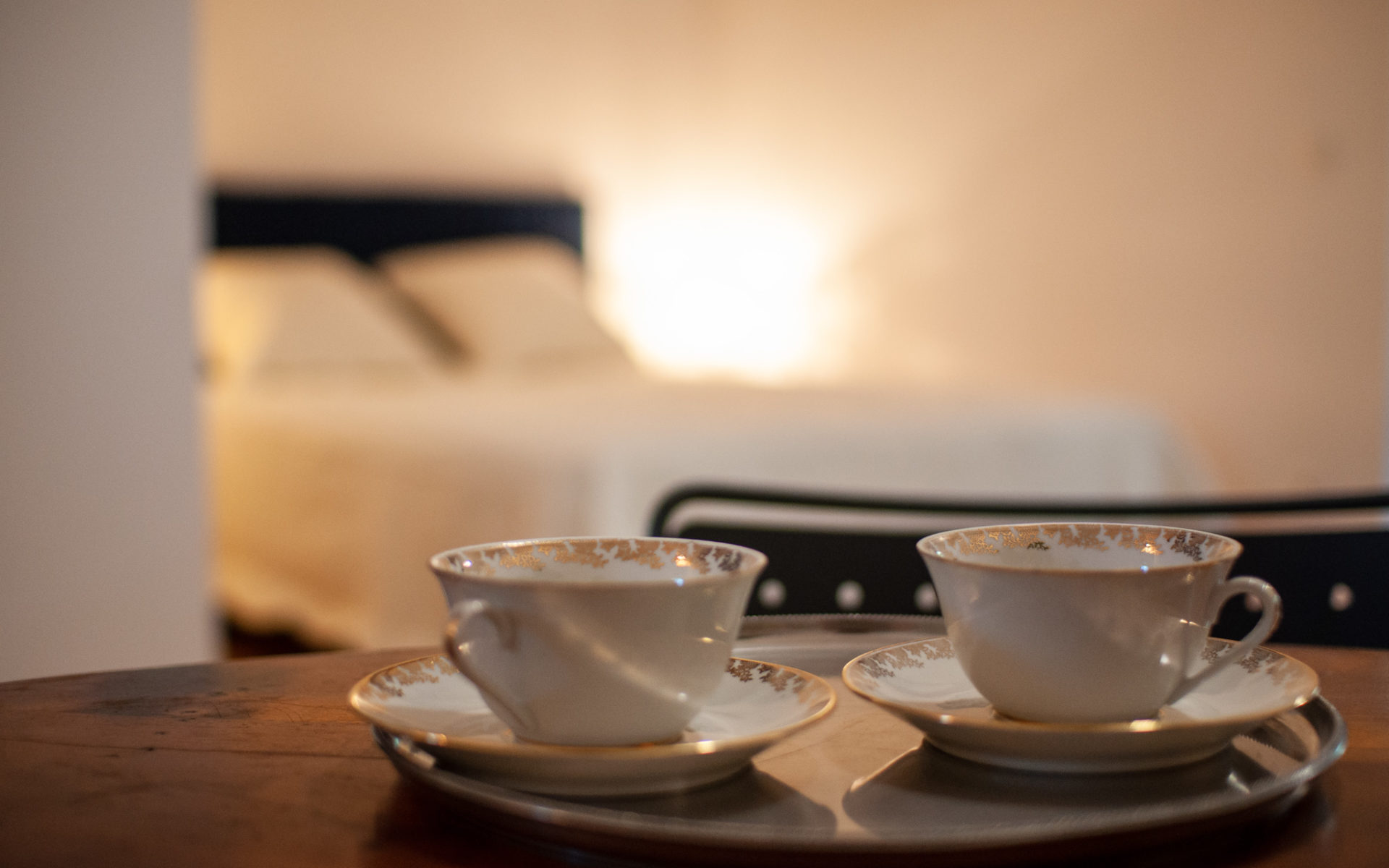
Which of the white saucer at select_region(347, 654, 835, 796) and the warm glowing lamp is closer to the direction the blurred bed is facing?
the white saucer

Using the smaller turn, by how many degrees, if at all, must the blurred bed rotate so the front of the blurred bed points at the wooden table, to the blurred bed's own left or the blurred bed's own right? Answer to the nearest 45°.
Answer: approximately 45° to the blurred bed's own right

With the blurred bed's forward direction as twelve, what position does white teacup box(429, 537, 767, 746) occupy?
The white teacup is roughly at 1 o'clock from the blurred bed.

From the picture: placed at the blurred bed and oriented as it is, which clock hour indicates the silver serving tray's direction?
The silver serving tray is roughly at 1 o'clock from the blurred bed.

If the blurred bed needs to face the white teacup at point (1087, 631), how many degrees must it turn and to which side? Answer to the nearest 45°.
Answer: approximately 45° to its right

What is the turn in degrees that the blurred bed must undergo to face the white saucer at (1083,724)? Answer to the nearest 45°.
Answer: approximately 45° to its right

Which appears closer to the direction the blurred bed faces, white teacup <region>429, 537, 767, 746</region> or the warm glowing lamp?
the white teacup

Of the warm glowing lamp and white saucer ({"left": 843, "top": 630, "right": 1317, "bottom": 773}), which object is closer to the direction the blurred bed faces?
the white saucer

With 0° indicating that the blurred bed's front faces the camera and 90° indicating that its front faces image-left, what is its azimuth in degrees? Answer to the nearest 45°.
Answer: approximately 315°
